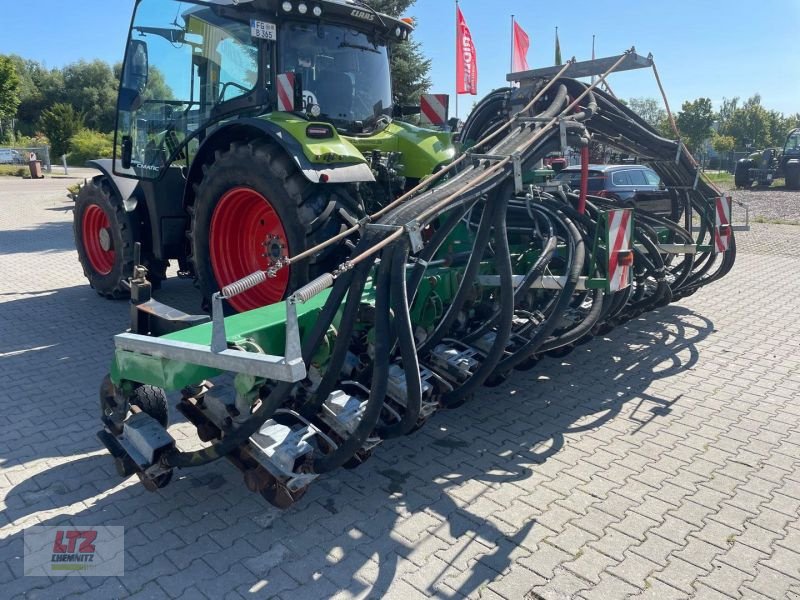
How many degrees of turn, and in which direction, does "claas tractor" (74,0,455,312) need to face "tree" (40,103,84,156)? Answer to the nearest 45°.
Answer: approximately 45° to its right

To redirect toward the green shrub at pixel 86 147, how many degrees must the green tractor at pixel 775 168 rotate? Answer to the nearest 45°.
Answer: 0° — it already faces it

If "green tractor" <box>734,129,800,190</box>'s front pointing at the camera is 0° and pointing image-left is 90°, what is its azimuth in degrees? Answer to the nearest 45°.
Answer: approximately 90°

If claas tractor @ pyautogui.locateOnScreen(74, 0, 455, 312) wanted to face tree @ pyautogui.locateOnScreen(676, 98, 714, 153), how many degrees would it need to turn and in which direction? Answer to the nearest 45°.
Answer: approximately 90° to its right

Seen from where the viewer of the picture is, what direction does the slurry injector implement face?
facing away from the viewer and to the left of the viewer
